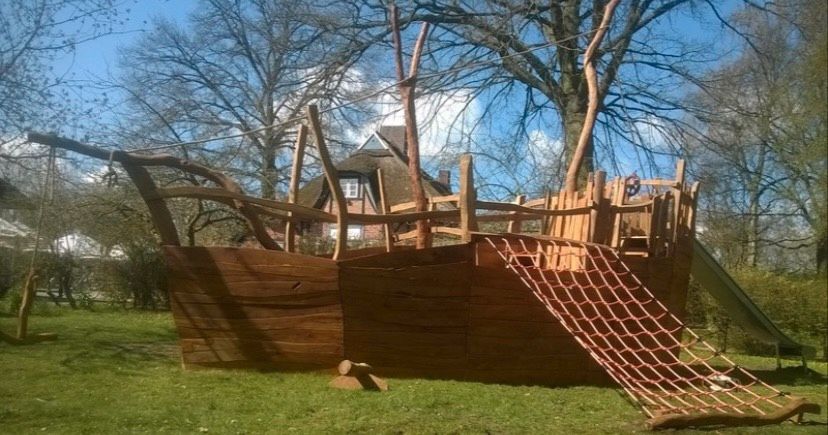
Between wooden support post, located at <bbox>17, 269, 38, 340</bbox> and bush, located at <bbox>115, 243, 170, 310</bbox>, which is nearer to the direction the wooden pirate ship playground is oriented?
the wooden support post

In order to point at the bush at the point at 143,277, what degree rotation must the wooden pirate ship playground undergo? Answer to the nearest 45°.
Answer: approximately 45° to its right

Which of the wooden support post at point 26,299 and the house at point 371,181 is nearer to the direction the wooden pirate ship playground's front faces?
the wooden support post

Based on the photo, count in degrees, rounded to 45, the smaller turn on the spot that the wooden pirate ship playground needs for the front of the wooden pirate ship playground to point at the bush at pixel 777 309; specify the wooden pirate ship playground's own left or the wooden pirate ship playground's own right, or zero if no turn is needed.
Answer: approximately 180°

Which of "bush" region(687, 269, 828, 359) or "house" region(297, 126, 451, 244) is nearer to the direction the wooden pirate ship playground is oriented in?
the house

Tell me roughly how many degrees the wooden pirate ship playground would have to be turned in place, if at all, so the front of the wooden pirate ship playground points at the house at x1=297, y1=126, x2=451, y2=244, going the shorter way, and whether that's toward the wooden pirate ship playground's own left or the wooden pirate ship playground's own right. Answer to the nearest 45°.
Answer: approximately 90° to the wooden pirate ship playground's own right

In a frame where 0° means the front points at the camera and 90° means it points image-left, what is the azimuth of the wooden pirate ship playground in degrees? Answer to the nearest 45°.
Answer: approximately 90°

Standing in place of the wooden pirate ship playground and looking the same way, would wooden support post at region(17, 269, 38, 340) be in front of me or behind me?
in front
